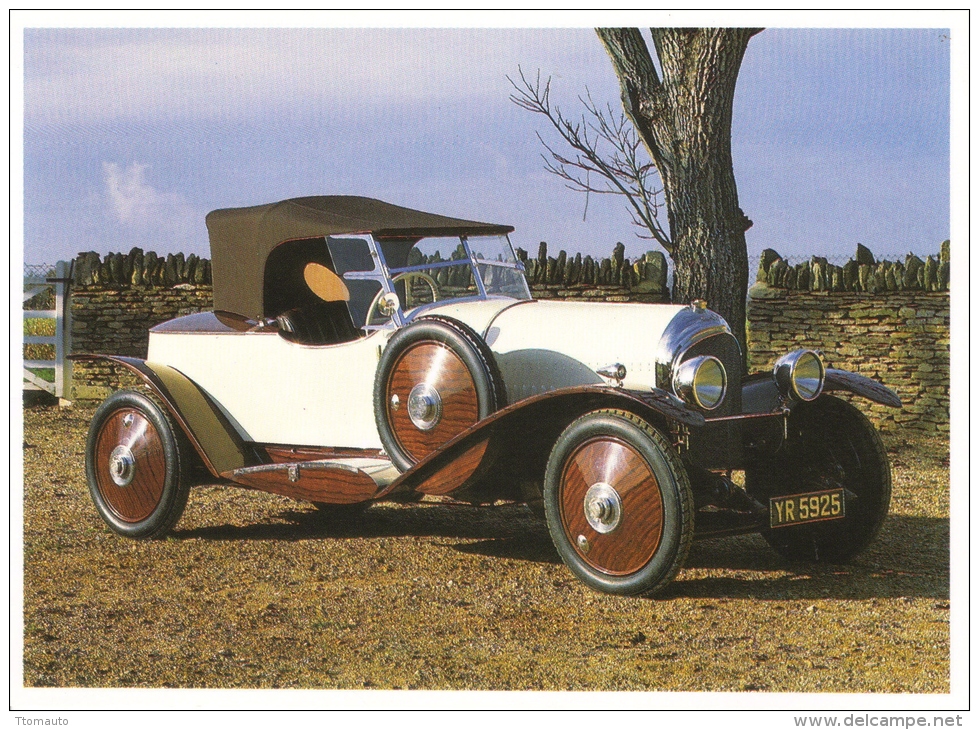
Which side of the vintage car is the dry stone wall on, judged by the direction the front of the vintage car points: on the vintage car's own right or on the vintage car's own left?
on the vintage car's own left

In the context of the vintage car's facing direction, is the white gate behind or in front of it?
behind

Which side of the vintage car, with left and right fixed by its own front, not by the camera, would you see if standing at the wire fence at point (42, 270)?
back

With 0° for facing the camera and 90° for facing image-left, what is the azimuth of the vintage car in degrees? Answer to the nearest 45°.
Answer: approximately 315°
